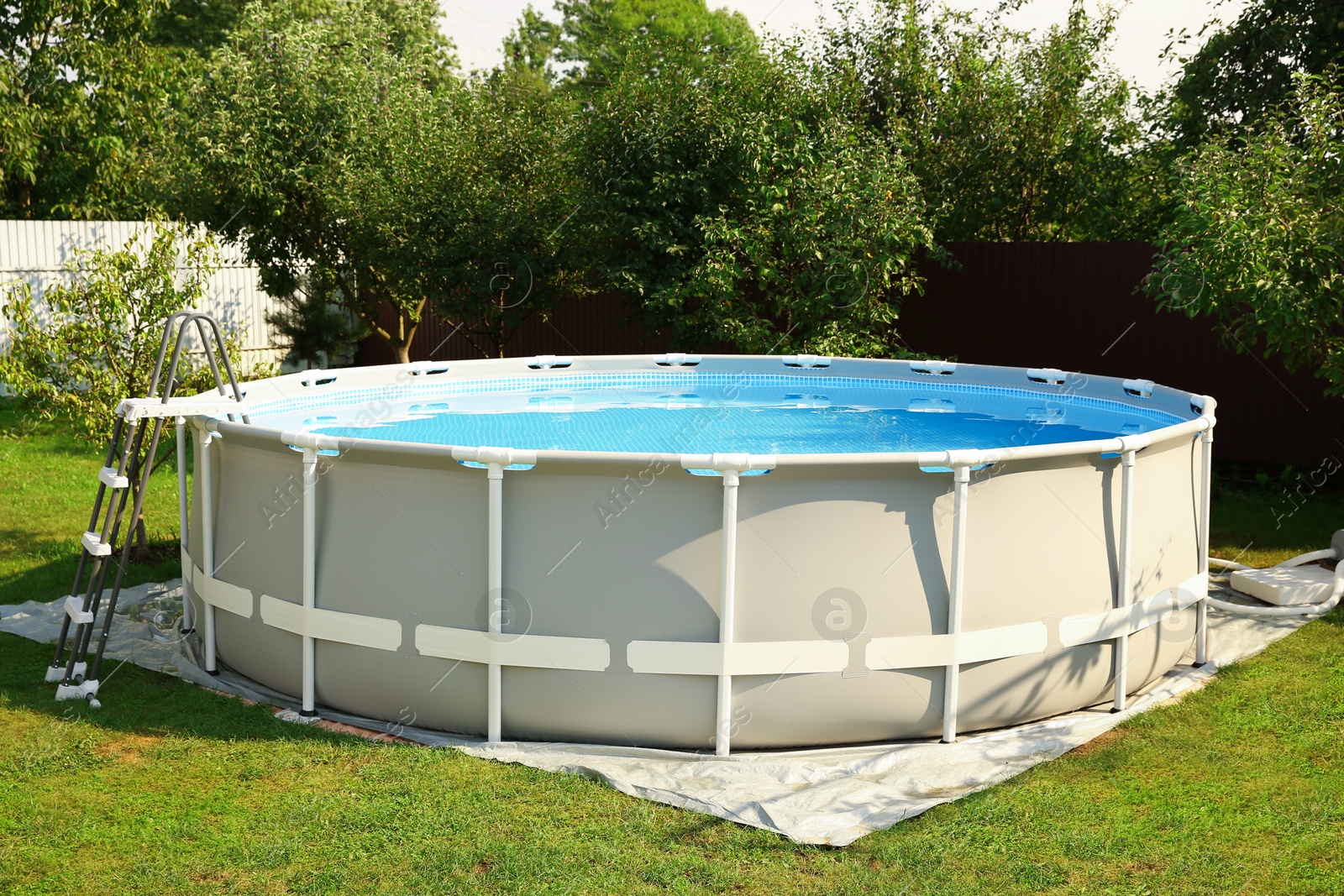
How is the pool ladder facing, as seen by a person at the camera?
facing to the left of the viewer

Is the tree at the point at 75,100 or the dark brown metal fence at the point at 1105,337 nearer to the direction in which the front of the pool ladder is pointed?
the tree

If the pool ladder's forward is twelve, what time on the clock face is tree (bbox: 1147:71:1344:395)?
The tree is roughly at 6 o'clock from the pool ladder.

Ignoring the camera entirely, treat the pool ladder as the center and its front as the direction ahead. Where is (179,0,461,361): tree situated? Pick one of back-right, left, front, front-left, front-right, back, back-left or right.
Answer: right

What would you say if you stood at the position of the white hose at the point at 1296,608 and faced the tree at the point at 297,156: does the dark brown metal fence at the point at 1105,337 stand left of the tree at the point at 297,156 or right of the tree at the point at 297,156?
right

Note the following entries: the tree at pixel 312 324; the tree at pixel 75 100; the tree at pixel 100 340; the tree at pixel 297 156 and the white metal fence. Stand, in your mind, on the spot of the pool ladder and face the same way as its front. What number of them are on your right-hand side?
5

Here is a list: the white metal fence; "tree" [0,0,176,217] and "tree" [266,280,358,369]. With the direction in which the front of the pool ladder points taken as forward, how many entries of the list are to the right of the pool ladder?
3

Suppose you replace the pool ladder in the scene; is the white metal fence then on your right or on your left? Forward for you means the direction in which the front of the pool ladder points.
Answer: on your right

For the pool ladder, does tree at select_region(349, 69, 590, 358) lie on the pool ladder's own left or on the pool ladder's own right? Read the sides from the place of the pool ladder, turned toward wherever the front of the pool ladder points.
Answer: on the pool ladder's own right

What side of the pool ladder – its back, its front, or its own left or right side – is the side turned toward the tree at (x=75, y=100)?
right

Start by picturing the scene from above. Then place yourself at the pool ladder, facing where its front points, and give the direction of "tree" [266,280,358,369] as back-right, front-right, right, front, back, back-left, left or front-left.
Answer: right
